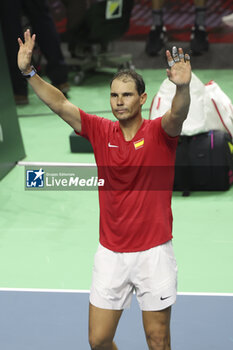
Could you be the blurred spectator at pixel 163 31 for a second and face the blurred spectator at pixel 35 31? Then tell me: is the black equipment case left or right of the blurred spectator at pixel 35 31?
left

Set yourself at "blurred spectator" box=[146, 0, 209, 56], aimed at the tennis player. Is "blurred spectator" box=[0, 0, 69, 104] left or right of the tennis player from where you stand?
right

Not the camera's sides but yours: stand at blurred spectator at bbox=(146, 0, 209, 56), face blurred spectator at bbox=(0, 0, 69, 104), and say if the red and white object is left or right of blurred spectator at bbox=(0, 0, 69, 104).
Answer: left
